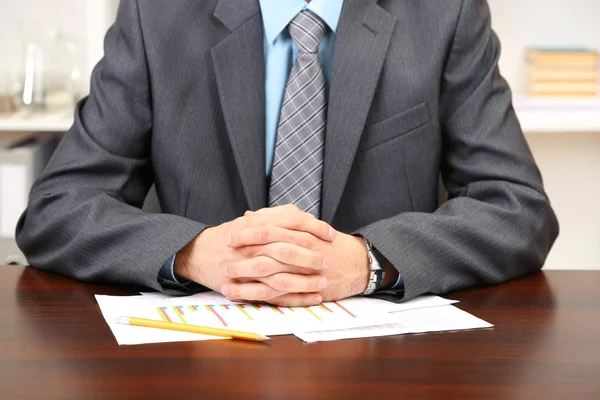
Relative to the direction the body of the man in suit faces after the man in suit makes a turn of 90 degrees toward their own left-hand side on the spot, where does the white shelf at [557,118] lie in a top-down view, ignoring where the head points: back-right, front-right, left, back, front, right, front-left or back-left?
front-left

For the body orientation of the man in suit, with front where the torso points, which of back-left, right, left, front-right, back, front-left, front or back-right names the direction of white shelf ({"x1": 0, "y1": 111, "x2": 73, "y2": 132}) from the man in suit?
back-right

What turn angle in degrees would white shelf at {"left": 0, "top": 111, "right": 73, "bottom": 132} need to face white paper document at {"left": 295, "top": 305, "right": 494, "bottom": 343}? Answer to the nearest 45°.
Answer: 0° — it already faces it

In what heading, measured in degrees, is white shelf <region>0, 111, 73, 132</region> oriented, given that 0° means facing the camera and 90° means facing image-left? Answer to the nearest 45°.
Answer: approximately 0°

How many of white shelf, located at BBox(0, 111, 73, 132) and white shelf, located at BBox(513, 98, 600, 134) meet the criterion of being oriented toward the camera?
2

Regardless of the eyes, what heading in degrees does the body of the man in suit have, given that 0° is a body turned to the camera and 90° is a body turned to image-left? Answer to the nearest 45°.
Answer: approximately 0°

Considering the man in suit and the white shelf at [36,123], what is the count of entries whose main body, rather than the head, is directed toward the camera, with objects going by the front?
2

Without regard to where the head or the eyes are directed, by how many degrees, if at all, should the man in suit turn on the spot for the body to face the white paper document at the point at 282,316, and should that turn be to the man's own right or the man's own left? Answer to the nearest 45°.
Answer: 0° — they already face it
